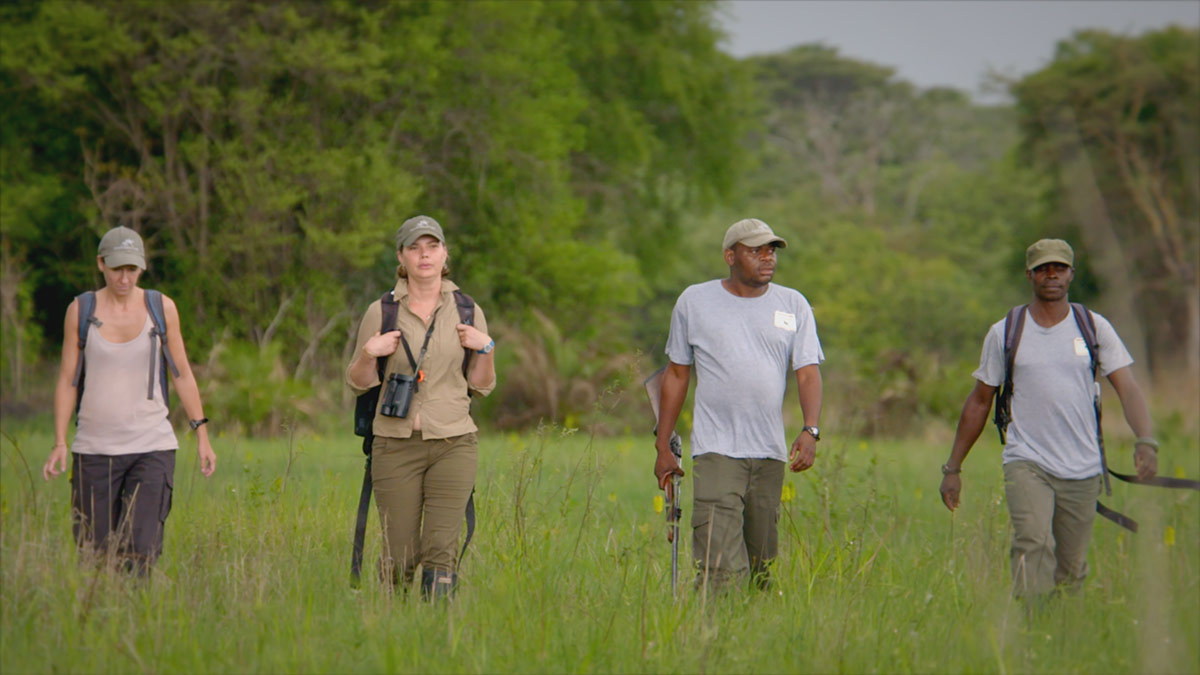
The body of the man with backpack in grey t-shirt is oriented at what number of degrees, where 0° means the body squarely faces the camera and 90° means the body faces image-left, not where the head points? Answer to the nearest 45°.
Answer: approximately 0°

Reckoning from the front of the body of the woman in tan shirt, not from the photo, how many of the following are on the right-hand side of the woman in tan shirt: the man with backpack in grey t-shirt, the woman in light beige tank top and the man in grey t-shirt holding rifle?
1

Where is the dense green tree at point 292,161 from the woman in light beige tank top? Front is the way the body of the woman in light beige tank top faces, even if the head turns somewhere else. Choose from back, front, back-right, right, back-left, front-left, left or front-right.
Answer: back

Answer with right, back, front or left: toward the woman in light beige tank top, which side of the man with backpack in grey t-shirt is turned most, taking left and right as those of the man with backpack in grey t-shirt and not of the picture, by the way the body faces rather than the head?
right

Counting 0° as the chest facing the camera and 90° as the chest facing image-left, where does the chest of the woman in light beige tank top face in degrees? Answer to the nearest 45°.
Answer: approximately 0°

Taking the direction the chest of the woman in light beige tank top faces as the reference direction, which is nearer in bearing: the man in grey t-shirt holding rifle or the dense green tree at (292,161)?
the man in grey t-shirt holding rifle

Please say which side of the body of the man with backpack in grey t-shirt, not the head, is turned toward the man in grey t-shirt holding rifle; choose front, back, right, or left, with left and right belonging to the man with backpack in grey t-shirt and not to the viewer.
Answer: right

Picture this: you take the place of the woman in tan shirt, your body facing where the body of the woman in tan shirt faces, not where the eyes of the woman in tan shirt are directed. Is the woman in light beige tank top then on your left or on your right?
on your right
